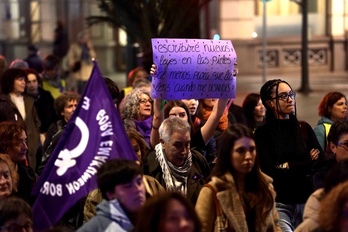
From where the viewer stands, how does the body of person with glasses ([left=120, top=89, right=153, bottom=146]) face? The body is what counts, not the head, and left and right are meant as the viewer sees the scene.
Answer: facing the viewer and to the right of the viewer

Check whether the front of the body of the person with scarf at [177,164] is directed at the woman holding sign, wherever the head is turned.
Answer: no

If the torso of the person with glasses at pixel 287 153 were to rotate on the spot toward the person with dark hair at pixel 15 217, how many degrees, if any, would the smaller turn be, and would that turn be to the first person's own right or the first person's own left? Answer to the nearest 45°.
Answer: approximately 90° to the first person's own right

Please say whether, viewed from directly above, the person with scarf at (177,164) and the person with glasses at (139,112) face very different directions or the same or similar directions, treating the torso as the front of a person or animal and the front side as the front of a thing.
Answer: same or similar directions

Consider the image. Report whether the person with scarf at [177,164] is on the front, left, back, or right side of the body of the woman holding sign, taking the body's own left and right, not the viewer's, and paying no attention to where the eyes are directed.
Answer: front

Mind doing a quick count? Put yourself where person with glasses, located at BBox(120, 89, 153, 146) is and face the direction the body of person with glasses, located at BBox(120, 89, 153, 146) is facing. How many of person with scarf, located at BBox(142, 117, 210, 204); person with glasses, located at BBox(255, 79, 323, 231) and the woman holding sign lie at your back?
0

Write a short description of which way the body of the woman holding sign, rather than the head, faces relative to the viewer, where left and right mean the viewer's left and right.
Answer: facing the viewer

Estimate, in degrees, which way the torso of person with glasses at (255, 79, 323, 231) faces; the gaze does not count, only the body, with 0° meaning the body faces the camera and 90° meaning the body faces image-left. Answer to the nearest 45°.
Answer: approximately 315°

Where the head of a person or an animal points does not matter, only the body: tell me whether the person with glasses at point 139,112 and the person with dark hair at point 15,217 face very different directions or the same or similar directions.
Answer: same or similar directions

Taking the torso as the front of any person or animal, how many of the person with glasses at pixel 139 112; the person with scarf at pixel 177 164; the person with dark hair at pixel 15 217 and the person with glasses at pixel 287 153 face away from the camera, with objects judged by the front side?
0

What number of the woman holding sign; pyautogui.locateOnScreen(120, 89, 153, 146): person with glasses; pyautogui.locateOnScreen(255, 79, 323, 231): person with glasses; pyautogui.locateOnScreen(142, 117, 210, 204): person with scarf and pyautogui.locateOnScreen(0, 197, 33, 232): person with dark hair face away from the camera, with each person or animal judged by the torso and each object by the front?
0

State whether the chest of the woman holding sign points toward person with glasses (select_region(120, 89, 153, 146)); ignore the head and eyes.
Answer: no

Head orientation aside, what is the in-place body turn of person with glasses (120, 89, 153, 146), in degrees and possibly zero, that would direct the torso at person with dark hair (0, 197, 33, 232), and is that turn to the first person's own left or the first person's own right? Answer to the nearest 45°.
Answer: approximately 45° to the first person's own right

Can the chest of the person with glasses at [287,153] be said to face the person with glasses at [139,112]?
no

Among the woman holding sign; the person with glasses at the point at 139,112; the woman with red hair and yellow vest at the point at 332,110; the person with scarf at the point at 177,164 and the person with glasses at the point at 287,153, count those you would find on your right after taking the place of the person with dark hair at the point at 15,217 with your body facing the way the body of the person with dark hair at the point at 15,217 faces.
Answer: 0

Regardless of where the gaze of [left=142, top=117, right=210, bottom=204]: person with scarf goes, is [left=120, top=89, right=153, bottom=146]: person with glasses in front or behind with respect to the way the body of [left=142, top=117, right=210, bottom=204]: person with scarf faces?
behind
